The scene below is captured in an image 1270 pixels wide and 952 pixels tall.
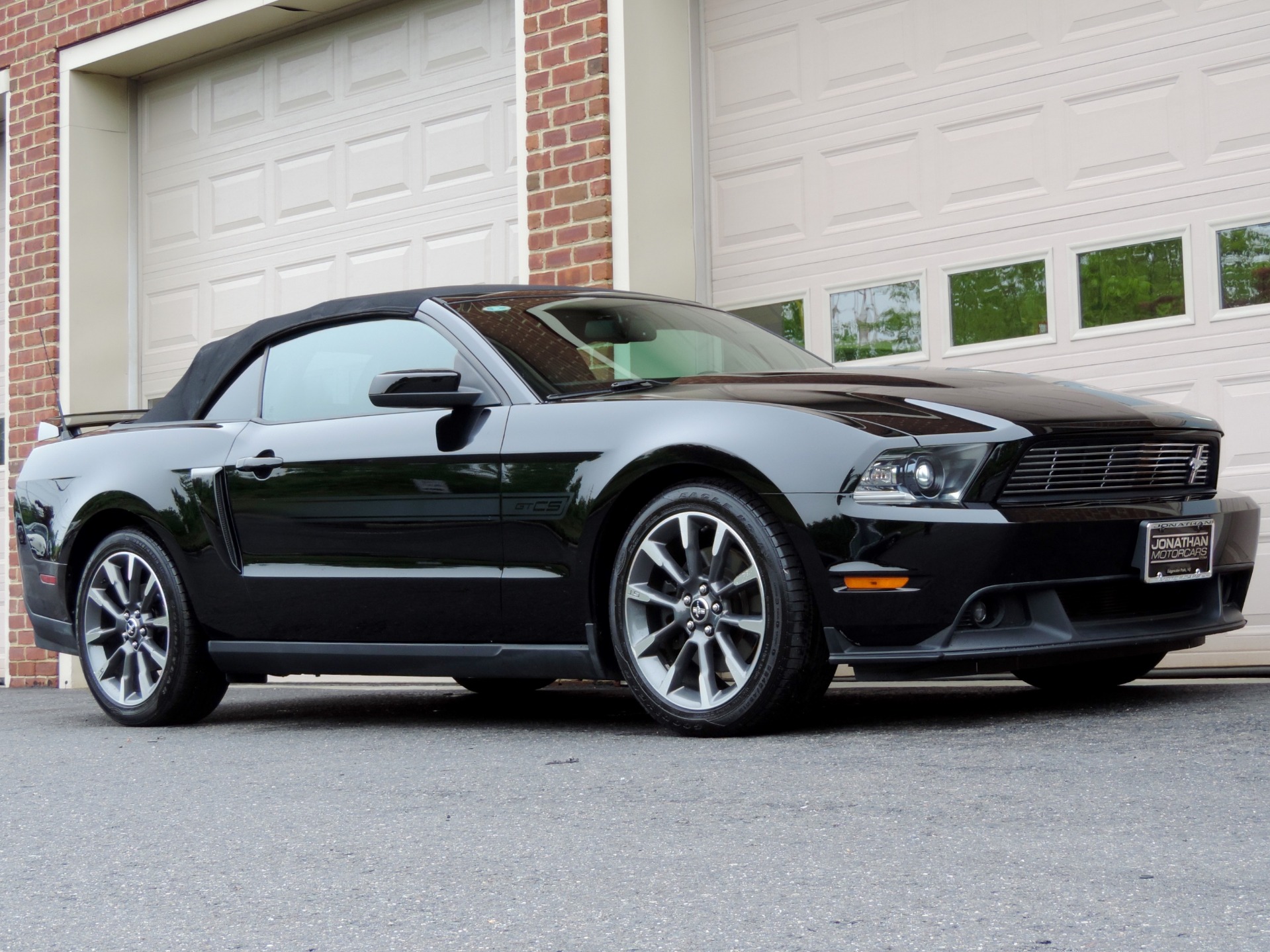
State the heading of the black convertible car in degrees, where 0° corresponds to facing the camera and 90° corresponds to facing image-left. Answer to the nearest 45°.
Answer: approximately 315°

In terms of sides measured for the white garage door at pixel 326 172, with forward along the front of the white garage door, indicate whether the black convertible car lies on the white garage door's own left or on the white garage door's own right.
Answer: on the white garage door's own left

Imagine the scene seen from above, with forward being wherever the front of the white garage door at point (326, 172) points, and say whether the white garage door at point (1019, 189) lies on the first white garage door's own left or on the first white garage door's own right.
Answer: on the first white garage door's own left

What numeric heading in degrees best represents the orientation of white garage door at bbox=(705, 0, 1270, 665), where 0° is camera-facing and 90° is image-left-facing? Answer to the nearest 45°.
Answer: approximately 45°

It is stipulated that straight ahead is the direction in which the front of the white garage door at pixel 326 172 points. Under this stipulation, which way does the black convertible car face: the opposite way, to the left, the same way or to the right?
to the left

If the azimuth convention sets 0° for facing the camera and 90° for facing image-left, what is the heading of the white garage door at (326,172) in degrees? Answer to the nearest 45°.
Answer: approximately 45°

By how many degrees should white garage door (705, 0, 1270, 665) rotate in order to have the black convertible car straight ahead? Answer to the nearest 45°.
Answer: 0° — it already faces it

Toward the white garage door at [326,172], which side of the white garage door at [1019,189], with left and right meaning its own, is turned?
right
